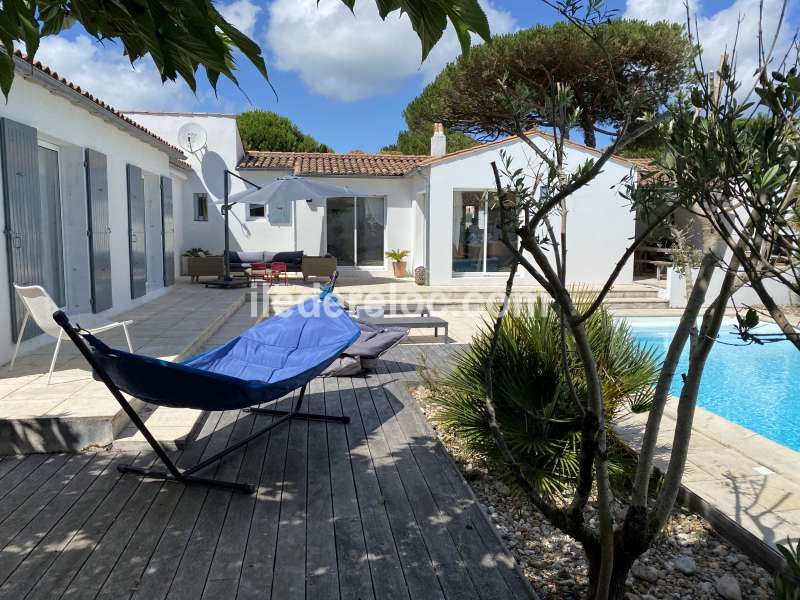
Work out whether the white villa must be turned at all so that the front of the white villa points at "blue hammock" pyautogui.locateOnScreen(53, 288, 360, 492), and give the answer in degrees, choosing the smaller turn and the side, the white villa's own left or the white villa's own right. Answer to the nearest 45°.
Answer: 0° — it already faces it

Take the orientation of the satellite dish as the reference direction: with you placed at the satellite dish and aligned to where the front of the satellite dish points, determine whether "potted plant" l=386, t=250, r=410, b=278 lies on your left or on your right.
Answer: on your left

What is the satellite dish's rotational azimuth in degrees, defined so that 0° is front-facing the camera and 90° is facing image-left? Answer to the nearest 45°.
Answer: approximately 0°

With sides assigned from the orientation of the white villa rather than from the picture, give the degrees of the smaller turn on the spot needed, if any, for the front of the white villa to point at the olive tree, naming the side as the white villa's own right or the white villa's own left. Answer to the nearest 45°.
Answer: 0° — it already faces it

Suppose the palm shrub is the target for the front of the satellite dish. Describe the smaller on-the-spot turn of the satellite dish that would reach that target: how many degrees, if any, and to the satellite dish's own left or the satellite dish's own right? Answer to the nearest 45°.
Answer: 0° — it already faces it

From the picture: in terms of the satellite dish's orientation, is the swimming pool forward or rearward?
forward

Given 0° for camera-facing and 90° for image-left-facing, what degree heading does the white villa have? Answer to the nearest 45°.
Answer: approximately 0°

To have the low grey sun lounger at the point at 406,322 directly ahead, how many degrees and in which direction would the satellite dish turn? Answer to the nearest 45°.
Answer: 0° — it already faces it

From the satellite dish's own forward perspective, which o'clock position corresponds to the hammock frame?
The hammock frame is roughly at 12 o'clock from the satellite dish.
